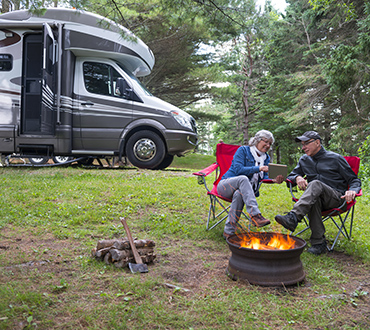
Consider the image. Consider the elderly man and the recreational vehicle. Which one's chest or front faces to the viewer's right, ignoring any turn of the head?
the recreational vehicle

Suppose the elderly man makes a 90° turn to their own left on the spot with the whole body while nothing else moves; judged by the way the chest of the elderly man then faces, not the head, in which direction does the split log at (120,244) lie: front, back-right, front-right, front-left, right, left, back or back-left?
right

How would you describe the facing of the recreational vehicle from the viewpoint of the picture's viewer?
facing to the right of the viewer

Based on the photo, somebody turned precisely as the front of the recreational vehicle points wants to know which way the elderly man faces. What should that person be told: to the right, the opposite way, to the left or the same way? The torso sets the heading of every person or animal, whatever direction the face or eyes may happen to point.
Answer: the opposite way

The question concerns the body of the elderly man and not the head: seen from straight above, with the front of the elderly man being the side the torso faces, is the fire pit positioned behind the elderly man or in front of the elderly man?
in front

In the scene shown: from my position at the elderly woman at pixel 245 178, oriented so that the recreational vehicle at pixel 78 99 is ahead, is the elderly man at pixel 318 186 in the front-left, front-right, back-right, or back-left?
back-right

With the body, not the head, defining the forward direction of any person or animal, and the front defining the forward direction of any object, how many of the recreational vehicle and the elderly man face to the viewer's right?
1

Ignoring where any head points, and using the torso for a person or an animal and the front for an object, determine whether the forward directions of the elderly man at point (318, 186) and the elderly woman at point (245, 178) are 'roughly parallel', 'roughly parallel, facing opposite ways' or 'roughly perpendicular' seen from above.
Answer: roughly perpendicular

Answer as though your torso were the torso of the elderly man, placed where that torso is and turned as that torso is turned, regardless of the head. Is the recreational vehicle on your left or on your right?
on your right

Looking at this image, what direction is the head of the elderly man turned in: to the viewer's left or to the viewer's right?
to the viewer's left

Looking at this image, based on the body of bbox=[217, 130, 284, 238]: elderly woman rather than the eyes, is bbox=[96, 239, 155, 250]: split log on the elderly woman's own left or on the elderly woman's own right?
on the elderly woman's own right

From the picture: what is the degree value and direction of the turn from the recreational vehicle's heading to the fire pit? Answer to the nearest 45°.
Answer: approximately 90° to its right

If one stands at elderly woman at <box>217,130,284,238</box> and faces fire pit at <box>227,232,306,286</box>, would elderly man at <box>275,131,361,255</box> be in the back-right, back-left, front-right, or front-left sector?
front-left

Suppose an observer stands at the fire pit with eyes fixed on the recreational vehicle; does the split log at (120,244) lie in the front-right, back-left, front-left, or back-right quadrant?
front-left

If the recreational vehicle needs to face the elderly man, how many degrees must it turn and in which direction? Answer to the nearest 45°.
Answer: approximately 45° to its right

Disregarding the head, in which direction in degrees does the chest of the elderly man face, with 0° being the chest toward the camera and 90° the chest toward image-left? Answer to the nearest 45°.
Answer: approximately 45°
